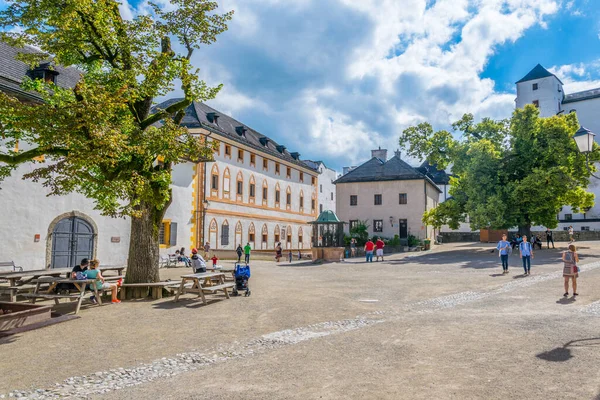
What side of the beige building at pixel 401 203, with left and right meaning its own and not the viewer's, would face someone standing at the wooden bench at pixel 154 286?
front

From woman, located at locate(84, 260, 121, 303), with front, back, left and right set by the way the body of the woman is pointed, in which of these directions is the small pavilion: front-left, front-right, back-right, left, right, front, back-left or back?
front-left

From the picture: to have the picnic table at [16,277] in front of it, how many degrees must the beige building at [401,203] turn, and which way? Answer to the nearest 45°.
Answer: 0° — it already faces it

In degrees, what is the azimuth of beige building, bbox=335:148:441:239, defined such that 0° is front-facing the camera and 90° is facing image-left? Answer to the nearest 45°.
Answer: approximately 0°

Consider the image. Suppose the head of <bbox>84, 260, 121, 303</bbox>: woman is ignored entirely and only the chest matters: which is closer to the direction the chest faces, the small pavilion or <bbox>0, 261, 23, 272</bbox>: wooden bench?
the small pavilion

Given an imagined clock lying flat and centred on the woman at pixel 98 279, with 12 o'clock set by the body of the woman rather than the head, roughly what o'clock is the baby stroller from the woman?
The baby stroller is roughly at 12 o'clock from the woman.

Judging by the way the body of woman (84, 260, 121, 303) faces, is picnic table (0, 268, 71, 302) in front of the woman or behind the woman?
behind

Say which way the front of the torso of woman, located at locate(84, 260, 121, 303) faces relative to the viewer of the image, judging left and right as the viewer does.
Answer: facing to the right of the viewer

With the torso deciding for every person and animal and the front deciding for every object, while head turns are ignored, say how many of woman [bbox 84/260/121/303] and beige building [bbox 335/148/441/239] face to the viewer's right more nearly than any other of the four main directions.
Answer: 1

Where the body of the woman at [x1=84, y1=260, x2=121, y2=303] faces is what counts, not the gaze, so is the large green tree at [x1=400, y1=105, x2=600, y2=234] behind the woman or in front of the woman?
in front

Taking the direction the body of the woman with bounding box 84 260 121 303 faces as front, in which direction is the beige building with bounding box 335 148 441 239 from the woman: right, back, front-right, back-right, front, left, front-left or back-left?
front-left
